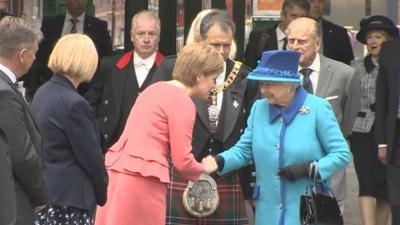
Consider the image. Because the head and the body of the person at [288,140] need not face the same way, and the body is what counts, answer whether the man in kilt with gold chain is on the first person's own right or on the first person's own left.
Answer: on the first person's own right

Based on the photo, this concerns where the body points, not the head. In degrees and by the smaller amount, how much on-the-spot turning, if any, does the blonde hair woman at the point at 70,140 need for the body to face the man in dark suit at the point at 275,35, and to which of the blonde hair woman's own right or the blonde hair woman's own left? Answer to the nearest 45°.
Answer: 0° — they already face them

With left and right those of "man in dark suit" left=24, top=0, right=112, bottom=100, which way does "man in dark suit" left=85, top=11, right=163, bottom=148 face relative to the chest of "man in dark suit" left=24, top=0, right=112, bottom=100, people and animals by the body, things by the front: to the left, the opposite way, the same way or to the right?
the same way

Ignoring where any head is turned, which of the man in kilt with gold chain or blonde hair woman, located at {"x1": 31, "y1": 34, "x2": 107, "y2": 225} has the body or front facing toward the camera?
the man in kilt with gold chain

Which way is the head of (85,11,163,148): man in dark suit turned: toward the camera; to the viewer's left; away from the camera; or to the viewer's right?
toward the camera

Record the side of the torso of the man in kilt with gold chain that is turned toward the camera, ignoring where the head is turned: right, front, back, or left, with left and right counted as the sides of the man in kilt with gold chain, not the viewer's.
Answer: front

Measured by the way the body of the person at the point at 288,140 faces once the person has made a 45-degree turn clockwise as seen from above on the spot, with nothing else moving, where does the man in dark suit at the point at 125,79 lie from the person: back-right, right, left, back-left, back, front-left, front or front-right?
front-right

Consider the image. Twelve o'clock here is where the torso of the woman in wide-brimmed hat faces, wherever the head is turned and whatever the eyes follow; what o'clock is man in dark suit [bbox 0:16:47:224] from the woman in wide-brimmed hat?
The man in dark suit is roughly at 1 o'clock from the woman in wide-brimmed hat.

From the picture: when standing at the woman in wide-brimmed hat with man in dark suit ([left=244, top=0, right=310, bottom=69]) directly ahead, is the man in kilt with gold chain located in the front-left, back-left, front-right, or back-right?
front-left

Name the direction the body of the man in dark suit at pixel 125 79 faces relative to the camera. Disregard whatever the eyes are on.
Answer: toward the camera

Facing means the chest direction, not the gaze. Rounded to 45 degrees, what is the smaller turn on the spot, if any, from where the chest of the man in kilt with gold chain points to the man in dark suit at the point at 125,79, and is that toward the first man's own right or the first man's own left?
approximately 135° to the first man's own right

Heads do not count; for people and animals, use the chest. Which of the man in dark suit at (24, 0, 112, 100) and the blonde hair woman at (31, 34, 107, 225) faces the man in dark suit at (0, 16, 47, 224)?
the man in dark suit at (24, 0, 112, 100)

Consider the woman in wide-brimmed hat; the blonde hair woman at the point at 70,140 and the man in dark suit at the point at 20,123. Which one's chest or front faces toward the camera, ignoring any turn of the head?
the woman in wide-brimmed hat

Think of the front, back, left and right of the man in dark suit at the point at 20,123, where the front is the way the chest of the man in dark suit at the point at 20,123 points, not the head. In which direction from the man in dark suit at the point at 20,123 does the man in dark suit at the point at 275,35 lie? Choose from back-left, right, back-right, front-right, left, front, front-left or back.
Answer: front-left

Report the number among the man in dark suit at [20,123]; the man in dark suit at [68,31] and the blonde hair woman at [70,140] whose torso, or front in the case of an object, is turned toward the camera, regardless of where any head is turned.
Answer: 1
